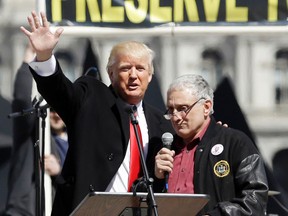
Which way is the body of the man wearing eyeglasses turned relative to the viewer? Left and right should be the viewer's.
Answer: facing the viewer and to the left of the viewer

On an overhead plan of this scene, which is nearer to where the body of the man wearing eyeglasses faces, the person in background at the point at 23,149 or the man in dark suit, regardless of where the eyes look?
the man in dark suit

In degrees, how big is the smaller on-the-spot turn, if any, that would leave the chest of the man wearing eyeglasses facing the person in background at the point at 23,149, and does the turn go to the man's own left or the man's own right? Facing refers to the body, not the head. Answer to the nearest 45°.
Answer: approximately 90° to the man's own right

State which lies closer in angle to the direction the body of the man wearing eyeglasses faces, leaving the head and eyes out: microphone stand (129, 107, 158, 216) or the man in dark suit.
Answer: the microphone stand

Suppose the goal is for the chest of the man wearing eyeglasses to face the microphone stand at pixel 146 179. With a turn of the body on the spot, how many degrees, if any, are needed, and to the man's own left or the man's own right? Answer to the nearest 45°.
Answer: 0° — they already face it

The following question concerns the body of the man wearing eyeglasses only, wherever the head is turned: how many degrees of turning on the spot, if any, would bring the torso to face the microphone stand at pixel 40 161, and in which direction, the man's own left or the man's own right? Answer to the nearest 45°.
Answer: approximately 90° to the man's own right

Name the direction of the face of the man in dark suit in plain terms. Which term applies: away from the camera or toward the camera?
toward the camera

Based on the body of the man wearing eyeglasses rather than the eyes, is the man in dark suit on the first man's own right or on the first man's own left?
on the first man's own right

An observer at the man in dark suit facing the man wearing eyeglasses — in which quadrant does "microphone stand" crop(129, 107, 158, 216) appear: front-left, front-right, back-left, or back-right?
front-right

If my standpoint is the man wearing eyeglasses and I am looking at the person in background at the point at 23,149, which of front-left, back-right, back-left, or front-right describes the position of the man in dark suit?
front-left

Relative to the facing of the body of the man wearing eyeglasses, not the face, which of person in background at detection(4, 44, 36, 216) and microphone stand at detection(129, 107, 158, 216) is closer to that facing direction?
the microphone stand

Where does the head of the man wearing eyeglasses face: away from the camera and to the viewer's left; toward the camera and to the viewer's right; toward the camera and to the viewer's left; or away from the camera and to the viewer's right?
toward the camera and to the viewer's left
